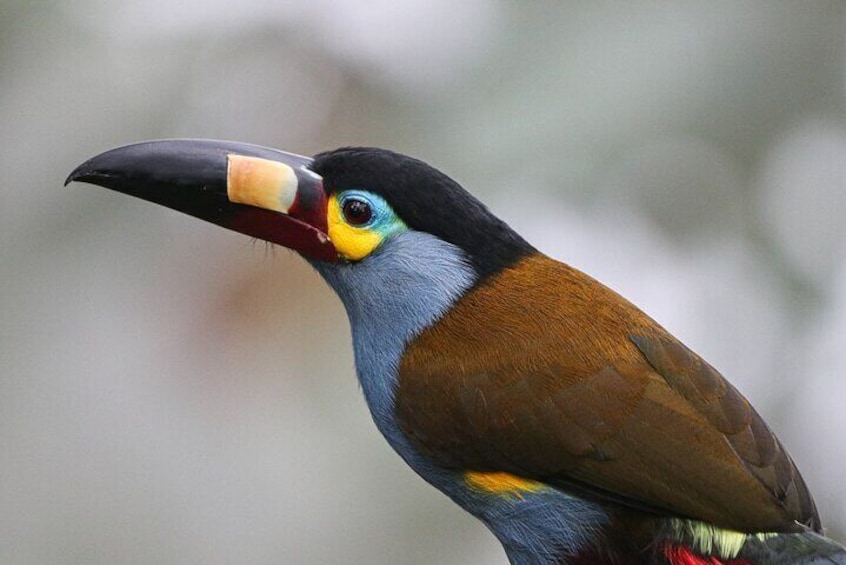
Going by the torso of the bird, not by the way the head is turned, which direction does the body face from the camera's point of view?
to the viewer's left
